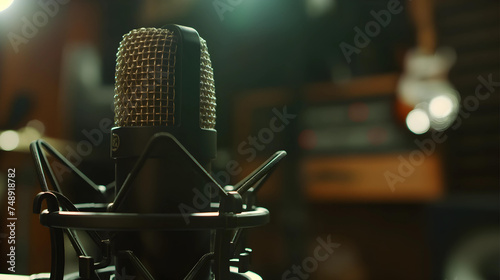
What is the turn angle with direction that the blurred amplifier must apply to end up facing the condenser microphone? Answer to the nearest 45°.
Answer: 0° — it already faces it

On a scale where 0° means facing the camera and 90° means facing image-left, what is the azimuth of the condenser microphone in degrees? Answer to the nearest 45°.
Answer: approximately 45°

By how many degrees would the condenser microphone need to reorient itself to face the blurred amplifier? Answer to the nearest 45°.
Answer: approximately 180°

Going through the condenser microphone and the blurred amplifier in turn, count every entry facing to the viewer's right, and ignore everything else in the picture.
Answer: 0
